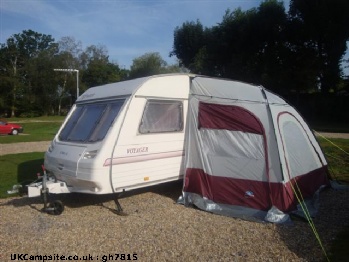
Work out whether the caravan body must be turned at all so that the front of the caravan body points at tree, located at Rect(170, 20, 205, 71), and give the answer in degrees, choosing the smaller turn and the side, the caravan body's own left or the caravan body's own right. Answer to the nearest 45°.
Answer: approximately 135° to the caravan body's own right

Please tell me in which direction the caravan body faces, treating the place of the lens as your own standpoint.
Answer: facing the viewer and to the left of the viewer

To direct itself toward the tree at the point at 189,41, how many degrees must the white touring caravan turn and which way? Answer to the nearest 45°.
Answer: approximately 135° to its right

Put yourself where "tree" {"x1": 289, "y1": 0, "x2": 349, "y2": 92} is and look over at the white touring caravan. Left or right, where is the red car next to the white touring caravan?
right

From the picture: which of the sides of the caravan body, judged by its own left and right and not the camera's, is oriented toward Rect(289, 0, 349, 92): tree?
back

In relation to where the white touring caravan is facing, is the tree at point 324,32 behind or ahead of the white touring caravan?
behind
